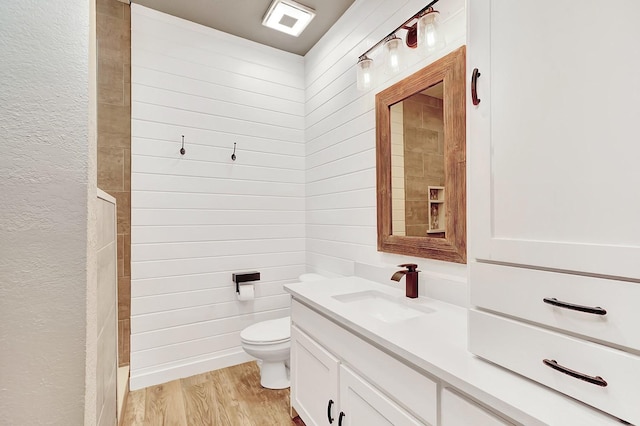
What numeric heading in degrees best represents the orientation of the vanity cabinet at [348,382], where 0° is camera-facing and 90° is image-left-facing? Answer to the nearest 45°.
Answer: approximately 45°

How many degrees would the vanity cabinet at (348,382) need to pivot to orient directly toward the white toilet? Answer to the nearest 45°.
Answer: approximately 90° to its right

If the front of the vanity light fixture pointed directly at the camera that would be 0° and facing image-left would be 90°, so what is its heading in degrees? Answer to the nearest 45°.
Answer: approximately 45°

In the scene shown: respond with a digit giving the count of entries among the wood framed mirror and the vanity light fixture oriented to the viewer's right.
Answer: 0
